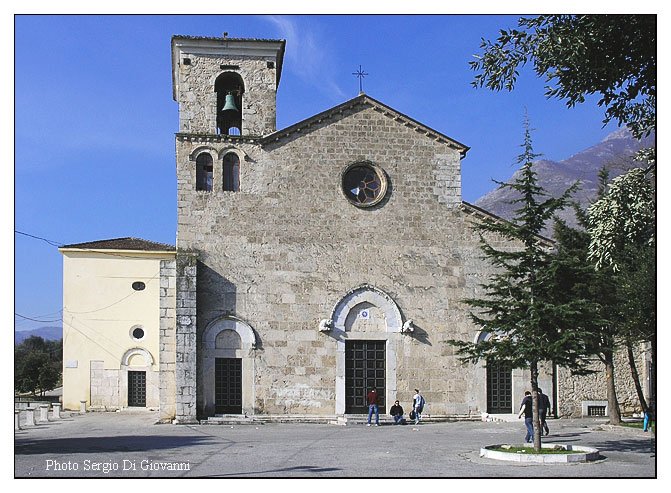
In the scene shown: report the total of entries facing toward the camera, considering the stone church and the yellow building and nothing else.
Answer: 2

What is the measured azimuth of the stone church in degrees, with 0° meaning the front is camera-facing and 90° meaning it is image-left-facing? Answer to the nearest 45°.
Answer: approximately 0°
